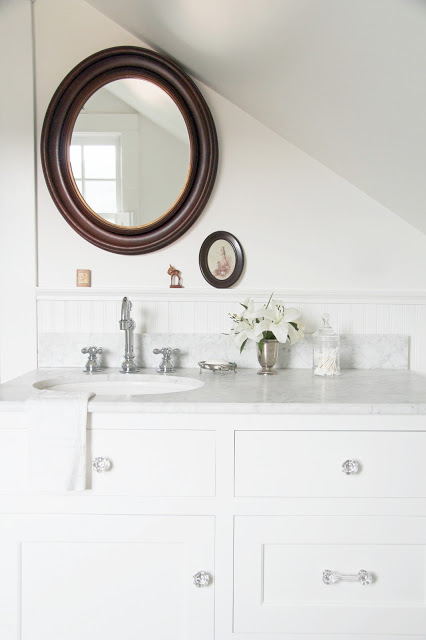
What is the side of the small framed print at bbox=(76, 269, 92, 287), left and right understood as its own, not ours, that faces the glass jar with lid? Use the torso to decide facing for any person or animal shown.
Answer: left

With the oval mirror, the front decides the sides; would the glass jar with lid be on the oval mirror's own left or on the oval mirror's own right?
on the oval mirror's own left

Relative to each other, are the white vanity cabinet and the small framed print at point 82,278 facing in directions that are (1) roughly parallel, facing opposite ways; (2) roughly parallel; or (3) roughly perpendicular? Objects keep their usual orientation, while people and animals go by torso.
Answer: roughly parallel

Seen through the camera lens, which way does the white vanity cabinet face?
facing the viewer

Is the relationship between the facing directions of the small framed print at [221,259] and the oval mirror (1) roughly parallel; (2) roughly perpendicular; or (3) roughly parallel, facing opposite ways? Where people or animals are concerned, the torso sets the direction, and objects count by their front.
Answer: roughly parallel

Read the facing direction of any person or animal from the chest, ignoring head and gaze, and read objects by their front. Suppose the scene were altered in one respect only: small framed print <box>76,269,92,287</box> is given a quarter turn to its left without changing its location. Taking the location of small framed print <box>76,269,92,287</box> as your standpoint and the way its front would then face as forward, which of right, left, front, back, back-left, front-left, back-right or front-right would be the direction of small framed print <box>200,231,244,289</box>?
front

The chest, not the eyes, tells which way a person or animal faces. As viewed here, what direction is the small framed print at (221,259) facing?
toward the camera

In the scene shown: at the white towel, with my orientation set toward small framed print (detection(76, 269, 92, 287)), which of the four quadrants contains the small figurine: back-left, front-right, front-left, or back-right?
front-right

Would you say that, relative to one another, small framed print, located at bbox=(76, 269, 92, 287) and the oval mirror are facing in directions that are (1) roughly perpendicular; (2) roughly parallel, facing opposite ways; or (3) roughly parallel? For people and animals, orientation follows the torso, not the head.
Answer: roughly parallel
